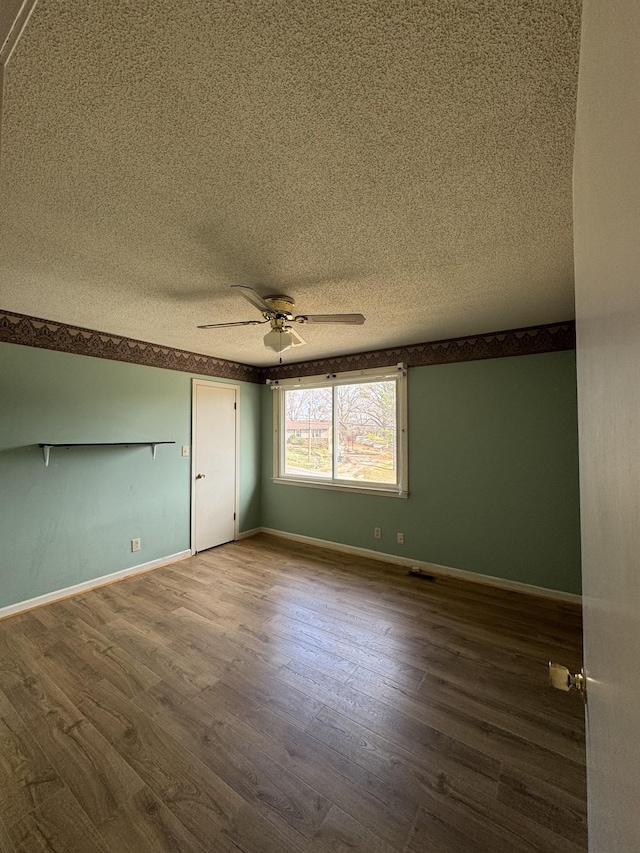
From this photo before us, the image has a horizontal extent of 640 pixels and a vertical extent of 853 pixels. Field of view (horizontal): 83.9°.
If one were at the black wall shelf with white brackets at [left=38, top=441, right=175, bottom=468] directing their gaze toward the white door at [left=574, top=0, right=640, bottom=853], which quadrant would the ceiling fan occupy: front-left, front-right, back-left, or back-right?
front-left

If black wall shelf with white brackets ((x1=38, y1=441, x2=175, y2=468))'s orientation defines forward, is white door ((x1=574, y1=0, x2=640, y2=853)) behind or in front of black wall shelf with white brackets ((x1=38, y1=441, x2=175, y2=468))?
in front

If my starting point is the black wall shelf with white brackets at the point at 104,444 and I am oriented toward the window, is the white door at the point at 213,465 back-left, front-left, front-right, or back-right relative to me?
front-left

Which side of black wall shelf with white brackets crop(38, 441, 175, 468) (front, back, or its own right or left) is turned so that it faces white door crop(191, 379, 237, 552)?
left

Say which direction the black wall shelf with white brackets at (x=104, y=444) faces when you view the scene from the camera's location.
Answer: facing the viewer and to the right of the viewer

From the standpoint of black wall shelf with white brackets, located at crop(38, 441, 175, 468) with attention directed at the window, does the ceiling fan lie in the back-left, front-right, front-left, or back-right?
front-right

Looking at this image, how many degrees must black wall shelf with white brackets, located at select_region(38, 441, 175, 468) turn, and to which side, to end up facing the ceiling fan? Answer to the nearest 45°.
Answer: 0° — it already faces it

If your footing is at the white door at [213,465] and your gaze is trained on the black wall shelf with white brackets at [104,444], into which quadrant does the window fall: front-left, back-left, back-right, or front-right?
back-left

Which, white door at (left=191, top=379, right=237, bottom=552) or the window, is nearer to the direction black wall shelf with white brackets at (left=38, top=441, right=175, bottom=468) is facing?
the window

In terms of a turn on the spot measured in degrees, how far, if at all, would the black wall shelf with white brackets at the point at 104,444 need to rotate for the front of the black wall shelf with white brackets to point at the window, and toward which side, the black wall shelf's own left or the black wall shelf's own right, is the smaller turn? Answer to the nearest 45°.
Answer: approximately 45° to the black wall shelf's own left

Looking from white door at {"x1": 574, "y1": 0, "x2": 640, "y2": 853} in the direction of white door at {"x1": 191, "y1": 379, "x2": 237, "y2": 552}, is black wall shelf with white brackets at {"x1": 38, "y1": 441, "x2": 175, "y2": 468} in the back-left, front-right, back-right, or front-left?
front-left
